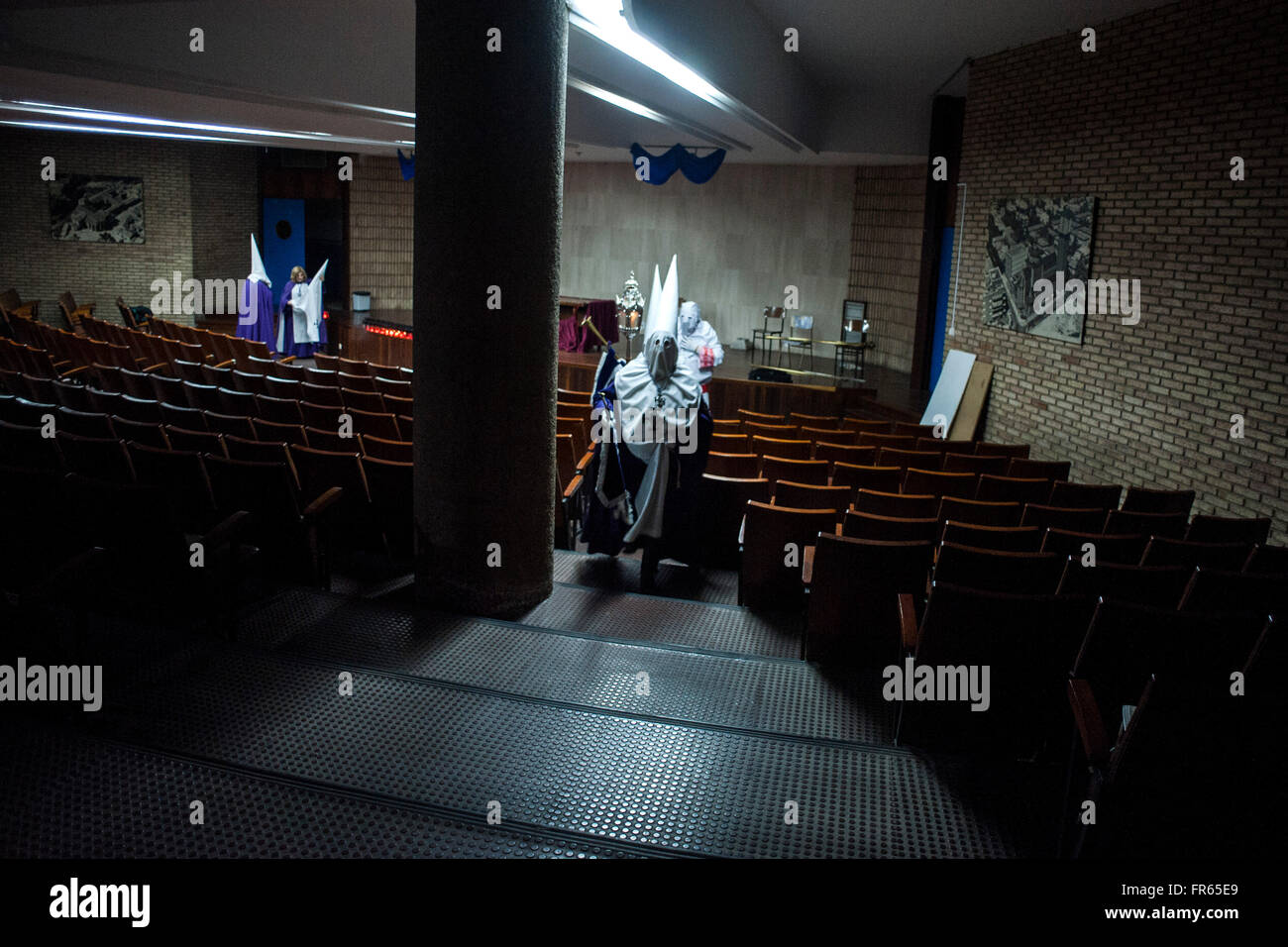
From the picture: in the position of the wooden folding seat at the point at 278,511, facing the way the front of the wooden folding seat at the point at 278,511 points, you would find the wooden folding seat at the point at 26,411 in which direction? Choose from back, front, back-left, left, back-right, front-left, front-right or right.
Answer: left

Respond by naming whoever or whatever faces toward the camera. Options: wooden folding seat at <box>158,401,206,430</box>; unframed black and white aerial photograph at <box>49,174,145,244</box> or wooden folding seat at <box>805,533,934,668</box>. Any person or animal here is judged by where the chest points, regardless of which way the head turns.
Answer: the unframed black and white aerial photograph

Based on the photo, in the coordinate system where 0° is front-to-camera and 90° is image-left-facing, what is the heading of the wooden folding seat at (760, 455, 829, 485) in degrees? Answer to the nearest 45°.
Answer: approximately 180°

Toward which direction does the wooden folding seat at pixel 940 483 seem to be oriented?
away from the camera

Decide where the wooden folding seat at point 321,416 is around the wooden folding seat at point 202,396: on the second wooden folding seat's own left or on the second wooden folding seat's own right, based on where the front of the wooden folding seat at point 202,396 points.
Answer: on the second wooden folding seat's own right

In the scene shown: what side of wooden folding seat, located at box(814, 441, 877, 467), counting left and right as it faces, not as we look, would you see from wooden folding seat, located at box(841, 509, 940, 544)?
back

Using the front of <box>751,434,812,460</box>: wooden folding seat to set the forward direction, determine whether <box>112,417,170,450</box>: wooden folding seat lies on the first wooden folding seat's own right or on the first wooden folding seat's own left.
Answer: on the first wooden folding seat's own left

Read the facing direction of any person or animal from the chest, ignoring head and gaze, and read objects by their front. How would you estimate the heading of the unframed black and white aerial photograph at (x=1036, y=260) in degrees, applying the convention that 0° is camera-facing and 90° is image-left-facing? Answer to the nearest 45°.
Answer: approximately 45°

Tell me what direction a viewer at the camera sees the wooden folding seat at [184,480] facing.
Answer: facing away from the viewer and to the right of the viewer

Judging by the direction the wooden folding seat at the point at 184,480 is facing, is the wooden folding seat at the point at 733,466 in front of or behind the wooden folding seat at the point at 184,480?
in front

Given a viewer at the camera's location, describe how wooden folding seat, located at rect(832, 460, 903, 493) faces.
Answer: facing away from the viewer

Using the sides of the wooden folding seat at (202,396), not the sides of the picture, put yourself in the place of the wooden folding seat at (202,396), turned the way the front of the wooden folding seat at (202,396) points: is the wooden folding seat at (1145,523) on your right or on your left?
on your right

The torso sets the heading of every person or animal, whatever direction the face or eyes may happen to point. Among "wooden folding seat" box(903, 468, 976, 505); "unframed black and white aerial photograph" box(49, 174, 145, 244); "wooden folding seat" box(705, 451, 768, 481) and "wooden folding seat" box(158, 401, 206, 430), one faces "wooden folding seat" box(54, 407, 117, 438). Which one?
the unframed black and white aerial photograph

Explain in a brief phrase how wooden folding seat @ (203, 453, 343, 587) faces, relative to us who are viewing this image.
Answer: facing away from the viewer and to the right of the viewer

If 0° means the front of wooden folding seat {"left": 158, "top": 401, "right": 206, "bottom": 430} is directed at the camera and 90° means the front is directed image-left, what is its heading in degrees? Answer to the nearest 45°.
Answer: approximately 225°
